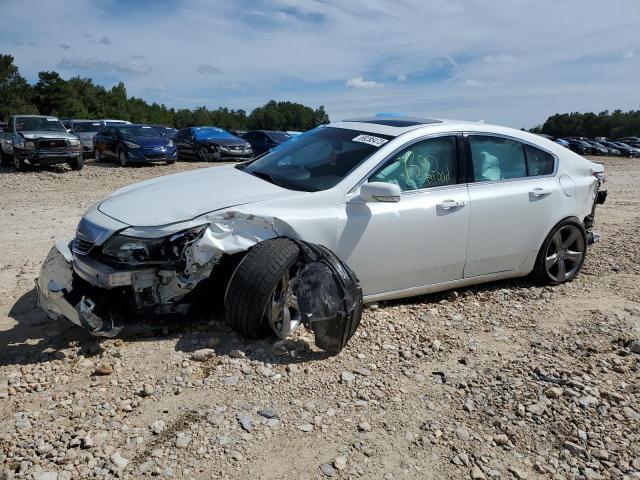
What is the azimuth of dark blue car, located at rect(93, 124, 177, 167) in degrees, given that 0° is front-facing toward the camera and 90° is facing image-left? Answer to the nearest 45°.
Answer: approximately 315°

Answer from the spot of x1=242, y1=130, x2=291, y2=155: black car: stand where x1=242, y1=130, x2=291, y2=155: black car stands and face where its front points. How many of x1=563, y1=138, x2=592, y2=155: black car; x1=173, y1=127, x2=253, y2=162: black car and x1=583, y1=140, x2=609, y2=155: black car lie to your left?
2

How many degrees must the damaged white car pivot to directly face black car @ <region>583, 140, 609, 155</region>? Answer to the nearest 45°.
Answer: approximately 180°

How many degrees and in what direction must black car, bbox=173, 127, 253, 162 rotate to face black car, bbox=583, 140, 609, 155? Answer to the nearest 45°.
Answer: approximately 90° to its left

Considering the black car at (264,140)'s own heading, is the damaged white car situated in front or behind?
in front

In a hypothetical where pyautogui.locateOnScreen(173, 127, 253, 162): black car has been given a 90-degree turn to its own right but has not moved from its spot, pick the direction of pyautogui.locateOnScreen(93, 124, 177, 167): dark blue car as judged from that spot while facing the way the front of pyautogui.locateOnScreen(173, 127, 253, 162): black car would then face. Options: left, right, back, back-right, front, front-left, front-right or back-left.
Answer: front

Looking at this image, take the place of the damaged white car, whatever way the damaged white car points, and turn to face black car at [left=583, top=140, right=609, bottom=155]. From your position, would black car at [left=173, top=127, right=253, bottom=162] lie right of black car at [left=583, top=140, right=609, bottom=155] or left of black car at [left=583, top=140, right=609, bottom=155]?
left

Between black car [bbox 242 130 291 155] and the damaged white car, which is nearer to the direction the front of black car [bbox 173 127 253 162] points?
the damaged white car

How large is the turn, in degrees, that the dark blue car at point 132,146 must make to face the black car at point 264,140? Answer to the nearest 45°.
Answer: approximately 90° to its left

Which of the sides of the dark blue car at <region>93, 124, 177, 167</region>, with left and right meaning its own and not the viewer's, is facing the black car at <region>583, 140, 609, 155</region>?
left
